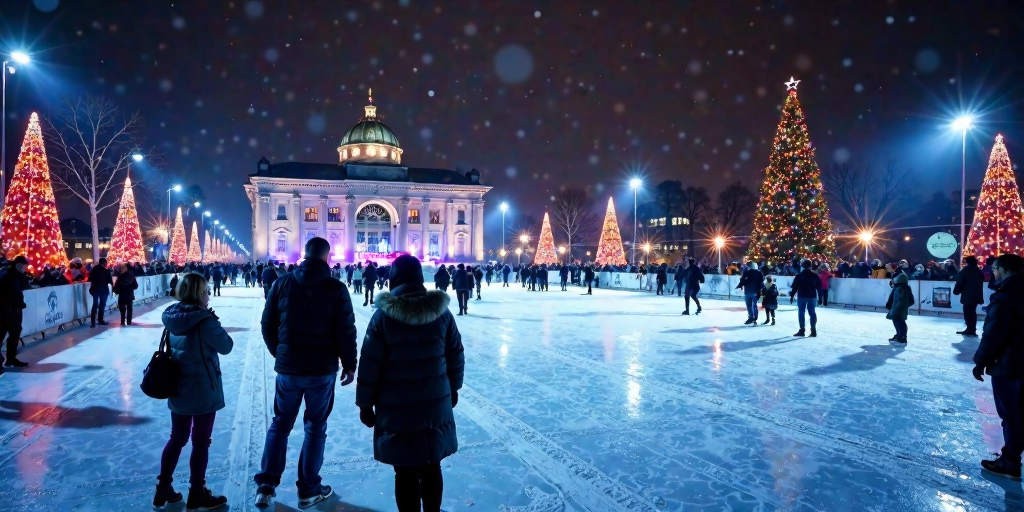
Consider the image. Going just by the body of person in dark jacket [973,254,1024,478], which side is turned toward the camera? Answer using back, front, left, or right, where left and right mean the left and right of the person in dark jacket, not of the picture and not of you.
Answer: left

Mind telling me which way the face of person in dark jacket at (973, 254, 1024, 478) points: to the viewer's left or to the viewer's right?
to the viewer's left

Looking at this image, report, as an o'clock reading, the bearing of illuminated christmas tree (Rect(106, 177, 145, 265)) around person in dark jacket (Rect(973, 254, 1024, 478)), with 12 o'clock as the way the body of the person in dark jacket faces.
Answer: The illuminated christmas tree is roughly at 12 o'clock from the person in dark jacket.

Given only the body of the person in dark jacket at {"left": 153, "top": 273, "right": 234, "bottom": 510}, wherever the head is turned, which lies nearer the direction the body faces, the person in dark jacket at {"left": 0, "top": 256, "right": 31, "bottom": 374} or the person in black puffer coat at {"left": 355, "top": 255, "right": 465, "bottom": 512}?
the person in dark jacket

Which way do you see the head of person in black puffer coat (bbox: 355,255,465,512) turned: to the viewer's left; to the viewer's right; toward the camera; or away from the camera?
away from the camera

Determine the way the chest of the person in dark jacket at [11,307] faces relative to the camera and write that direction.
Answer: to the viewer's right

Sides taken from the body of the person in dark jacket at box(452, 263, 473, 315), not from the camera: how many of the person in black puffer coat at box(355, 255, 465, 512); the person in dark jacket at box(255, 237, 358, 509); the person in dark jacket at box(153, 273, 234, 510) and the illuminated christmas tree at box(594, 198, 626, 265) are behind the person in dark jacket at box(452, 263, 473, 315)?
3

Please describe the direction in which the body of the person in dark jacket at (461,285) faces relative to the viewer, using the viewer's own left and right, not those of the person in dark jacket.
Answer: facing away from the viewer

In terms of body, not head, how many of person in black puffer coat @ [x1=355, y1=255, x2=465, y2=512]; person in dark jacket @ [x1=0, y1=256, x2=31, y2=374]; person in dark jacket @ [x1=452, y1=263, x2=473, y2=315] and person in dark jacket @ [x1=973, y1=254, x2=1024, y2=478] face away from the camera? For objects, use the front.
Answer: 2

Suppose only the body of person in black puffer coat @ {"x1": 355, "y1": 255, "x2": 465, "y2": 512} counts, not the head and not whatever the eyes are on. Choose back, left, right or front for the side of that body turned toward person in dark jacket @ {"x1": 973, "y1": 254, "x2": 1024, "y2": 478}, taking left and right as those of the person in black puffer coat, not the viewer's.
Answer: right
